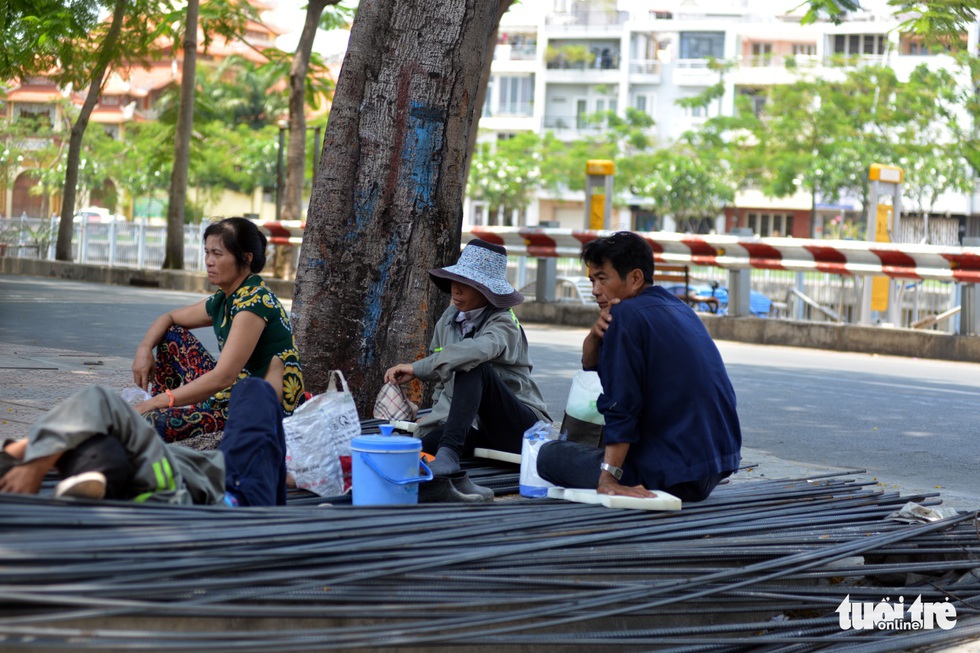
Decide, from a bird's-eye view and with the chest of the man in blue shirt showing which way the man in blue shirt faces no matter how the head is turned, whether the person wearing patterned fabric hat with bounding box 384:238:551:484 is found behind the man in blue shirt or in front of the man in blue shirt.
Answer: in front

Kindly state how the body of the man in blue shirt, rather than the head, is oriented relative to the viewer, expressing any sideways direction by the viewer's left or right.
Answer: facing away from the viewer and to the left of the viewer

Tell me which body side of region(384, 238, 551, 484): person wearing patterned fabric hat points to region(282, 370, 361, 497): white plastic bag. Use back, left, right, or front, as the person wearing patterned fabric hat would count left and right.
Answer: front

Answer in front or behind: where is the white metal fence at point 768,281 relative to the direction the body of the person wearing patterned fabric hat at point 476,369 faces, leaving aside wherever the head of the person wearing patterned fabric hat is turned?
behind

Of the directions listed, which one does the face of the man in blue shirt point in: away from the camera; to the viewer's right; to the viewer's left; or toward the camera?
to the viewer's left

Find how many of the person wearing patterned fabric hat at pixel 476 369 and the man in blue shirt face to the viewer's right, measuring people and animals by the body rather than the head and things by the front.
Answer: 0

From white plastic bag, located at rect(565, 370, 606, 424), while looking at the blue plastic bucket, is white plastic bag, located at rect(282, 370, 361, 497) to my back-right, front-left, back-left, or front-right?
front-right

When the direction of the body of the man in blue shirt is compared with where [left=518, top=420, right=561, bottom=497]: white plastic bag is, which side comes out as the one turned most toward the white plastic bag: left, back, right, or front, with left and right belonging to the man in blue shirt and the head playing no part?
front

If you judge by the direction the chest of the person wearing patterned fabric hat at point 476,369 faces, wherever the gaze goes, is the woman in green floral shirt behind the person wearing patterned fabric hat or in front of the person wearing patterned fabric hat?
in front

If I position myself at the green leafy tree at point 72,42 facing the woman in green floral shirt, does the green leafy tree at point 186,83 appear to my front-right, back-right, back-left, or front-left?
front-left
